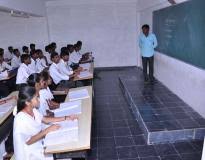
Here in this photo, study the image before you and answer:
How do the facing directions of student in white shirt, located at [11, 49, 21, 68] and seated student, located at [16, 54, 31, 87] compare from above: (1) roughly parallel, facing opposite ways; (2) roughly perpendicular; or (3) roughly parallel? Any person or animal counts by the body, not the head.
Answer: roughly parallel

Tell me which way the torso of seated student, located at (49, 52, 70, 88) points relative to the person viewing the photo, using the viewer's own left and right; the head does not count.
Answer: facing to the right of the viewer

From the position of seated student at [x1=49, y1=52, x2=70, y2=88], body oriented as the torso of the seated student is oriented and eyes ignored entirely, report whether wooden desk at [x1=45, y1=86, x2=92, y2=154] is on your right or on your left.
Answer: on your right

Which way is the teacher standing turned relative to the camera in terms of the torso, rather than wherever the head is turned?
toward the camera

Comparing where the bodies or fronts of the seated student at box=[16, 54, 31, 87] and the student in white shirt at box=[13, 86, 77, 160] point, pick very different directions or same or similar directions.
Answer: same or similar directions

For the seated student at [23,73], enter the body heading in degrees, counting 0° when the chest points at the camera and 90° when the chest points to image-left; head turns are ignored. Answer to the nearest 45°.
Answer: approximately 270°

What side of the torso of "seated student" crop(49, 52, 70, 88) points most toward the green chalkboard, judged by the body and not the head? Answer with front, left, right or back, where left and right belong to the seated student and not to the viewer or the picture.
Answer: front

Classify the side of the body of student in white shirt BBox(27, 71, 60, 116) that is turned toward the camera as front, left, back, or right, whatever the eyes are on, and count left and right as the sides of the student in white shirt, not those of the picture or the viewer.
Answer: right

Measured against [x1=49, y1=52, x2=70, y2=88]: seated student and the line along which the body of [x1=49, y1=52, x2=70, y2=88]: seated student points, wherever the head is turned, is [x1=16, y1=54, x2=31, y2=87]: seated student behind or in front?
behind

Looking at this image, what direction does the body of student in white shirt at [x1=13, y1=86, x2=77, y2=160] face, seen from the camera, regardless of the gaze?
to the viewer's right

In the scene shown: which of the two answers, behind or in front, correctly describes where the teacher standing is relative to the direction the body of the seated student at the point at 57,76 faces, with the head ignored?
in front

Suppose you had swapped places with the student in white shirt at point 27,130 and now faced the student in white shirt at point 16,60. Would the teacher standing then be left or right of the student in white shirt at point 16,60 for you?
right

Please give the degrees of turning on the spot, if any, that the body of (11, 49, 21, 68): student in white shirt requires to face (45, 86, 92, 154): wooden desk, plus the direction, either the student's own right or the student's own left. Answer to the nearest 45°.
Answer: approximately 90° to the student's own right

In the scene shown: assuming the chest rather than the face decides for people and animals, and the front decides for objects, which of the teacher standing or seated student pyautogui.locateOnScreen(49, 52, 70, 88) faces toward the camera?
the teacher standing

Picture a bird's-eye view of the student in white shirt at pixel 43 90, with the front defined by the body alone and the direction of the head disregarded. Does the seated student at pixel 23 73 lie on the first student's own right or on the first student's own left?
on the first student's own left

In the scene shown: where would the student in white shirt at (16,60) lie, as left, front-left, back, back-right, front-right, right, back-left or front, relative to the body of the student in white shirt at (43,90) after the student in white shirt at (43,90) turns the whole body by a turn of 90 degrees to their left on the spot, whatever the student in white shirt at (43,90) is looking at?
front

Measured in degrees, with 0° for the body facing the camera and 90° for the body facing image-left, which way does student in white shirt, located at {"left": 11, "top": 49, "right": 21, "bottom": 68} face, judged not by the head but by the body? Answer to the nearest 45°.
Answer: approximately 270°

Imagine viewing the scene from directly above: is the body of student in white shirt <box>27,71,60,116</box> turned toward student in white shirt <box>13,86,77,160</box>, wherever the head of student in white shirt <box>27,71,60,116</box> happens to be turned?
no

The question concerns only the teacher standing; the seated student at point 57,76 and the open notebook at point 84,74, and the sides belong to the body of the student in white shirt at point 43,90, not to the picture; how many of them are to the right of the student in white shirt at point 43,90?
0
